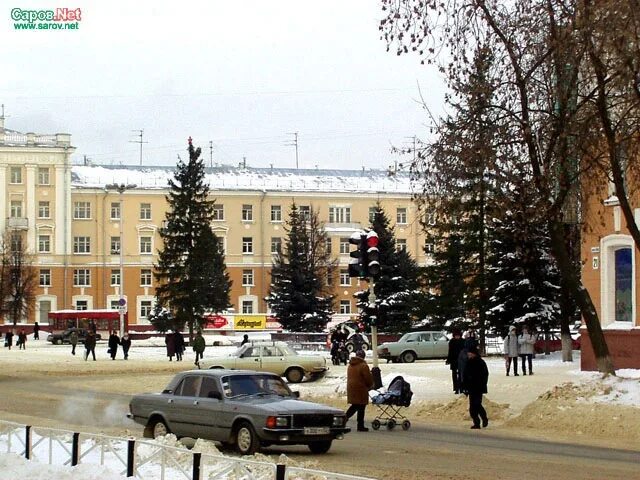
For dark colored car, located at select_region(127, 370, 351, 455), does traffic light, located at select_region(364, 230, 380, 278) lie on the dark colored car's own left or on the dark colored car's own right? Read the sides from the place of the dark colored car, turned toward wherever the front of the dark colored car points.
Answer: on the dark colored car's own left

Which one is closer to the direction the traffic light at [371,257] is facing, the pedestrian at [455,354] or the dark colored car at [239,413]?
the dark colored car

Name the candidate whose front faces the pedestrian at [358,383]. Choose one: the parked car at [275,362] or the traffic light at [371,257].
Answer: the traffic light

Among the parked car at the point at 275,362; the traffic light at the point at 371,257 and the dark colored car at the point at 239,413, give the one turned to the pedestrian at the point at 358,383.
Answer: the traffic light

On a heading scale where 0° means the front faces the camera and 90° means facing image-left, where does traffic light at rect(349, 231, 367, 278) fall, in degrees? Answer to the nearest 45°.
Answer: approximately 90°

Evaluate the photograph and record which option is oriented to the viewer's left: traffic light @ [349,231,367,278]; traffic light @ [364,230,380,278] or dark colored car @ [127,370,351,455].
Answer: traffic light @ [349,231,367,278]

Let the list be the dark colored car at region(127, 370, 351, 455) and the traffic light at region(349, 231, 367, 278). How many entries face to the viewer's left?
1

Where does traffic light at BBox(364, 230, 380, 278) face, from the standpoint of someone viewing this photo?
facing the viewer

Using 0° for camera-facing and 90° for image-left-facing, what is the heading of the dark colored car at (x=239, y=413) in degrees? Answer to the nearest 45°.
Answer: approximately 315°

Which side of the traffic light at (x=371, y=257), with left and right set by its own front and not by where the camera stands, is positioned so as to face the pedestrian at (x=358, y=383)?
front

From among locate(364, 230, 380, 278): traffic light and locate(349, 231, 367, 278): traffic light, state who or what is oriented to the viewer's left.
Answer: locate(349, 231, 367, 278): traffic light
